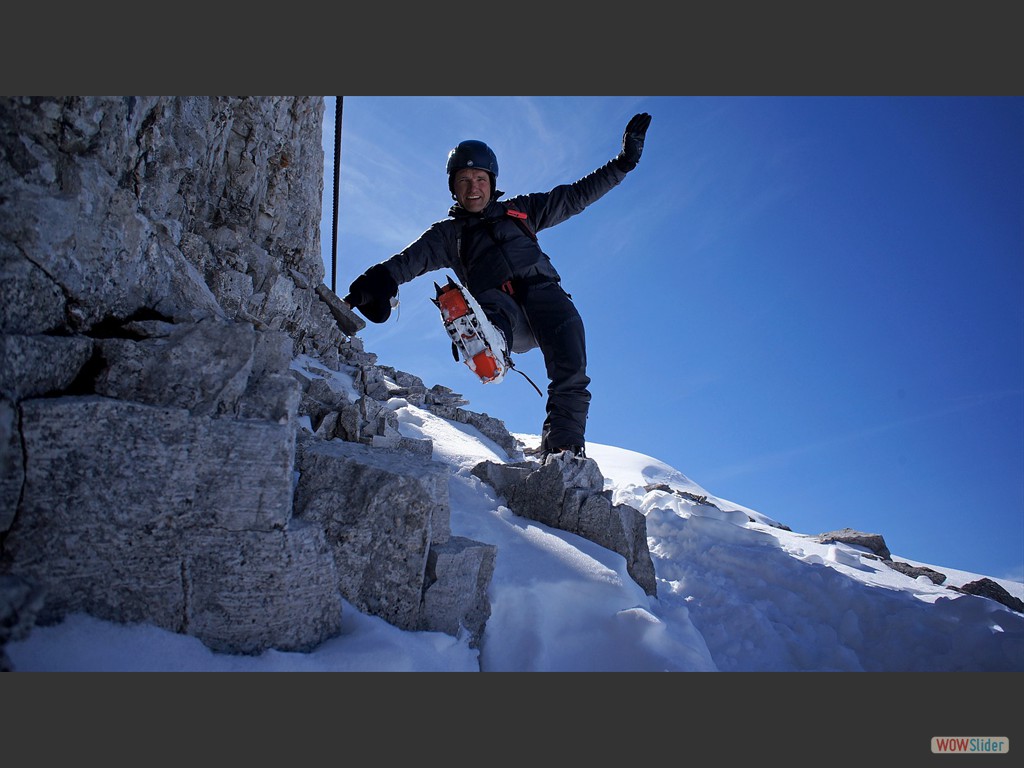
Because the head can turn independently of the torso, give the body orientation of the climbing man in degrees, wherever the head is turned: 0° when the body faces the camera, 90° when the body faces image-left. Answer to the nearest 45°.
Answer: approximately 0°

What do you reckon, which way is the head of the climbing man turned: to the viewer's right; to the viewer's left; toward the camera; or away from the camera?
toward the camera
